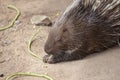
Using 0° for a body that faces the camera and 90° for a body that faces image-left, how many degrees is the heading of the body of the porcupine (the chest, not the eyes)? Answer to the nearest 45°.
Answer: approximately 90°
